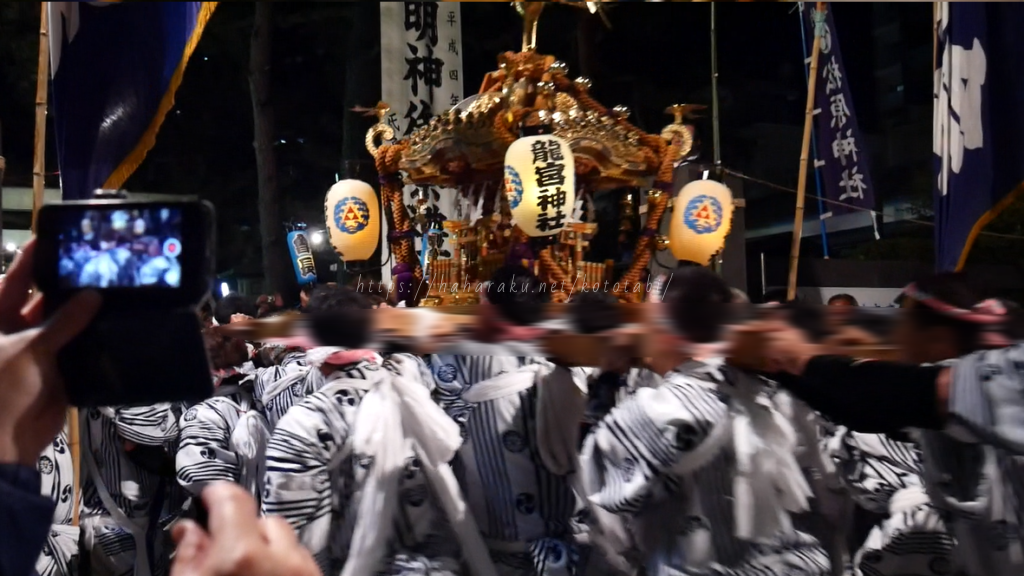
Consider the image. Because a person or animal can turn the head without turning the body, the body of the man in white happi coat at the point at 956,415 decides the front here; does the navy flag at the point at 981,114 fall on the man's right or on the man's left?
on the man's right

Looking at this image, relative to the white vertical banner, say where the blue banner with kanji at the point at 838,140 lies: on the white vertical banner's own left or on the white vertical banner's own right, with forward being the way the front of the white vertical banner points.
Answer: on the white vertical banner's own left

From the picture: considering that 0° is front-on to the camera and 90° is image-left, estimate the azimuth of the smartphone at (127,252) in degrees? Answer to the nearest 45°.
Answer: approximately 0°

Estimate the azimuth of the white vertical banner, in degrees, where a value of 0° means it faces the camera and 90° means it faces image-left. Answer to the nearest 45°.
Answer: approximately 0°

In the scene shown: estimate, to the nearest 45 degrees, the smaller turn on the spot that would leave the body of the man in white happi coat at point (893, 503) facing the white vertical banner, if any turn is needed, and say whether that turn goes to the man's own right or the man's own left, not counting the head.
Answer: approximately 45° to the man's own right

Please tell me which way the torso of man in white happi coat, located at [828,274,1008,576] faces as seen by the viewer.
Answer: to the viewer's left

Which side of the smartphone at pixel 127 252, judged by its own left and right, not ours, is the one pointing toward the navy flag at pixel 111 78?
back

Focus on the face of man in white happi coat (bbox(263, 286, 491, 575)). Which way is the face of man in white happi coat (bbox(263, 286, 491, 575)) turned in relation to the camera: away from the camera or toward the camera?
away from the camera

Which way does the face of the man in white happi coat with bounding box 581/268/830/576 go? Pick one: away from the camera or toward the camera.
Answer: away from the camera
